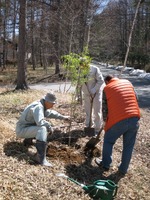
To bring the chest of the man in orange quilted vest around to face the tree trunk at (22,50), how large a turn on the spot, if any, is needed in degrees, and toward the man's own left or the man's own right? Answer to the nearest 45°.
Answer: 0° — they already face it

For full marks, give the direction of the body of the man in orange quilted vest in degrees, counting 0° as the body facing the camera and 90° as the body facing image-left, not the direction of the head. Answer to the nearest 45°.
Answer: approximately 135°

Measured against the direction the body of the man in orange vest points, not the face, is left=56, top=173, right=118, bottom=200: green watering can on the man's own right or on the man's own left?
on the man's own left

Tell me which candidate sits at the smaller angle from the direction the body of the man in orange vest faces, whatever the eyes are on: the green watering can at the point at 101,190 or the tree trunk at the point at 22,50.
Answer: the tree trunk
